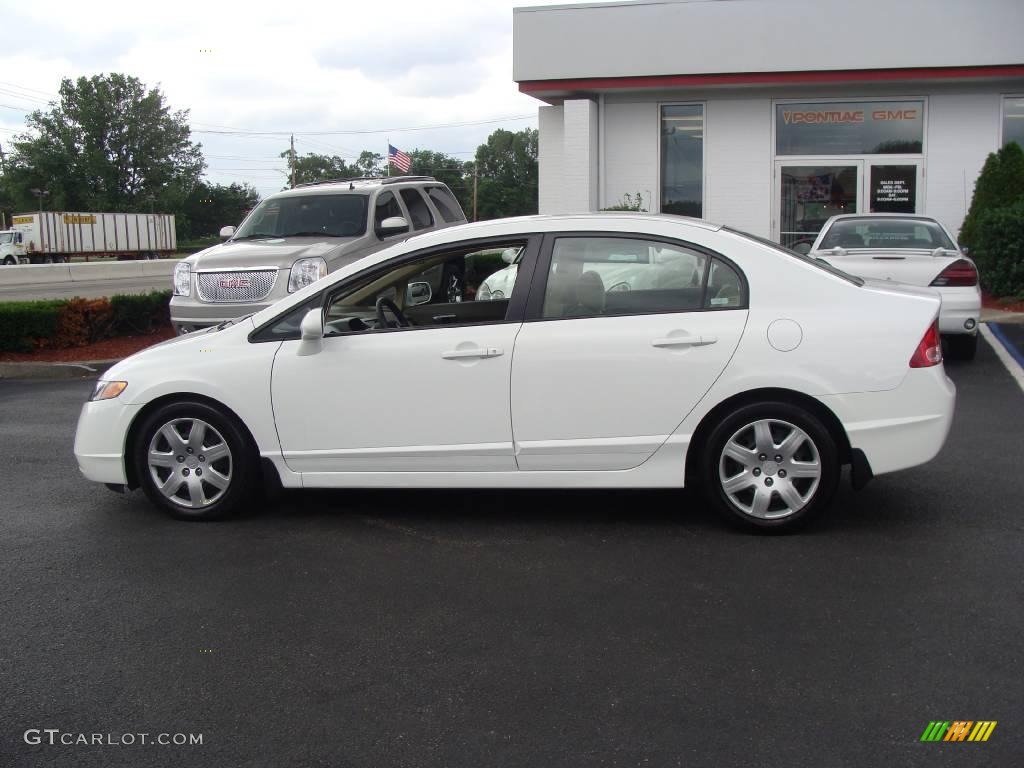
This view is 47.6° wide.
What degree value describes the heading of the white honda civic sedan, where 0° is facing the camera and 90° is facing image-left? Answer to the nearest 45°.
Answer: approximately 90°

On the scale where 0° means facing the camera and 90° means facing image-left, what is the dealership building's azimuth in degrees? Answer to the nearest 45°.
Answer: approximately 0°

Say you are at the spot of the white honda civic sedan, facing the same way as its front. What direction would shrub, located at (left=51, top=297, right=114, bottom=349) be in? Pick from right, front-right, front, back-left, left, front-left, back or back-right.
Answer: front-right

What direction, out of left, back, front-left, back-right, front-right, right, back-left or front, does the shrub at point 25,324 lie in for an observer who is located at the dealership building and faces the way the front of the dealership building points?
front-right

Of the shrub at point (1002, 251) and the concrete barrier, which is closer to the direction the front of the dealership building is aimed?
the shrub

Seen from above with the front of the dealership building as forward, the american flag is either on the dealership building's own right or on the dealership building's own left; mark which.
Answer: on the dealership building's own right

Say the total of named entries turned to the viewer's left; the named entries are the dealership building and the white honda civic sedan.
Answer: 1

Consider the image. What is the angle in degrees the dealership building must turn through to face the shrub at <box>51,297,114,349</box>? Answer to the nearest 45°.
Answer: approximately 45° to its right

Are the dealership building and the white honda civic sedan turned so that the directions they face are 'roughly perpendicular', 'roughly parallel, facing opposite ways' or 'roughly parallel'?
roughly perpendicular
